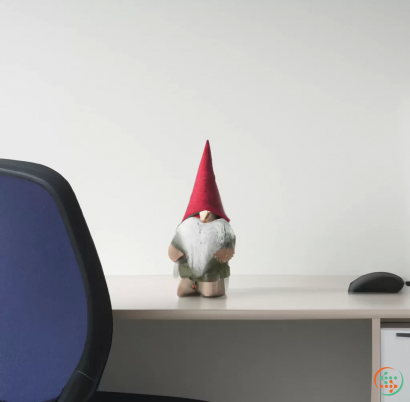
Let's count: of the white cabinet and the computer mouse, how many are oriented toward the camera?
1

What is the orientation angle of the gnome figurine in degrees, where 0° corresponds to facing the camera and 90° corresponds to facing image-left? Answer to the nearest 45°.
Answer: approximately 0°

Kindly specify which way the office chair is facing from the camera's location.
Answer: facing away from the viewer and to the right of the viewer

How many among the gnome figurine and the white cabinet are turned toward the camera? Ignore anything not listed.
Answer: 2
